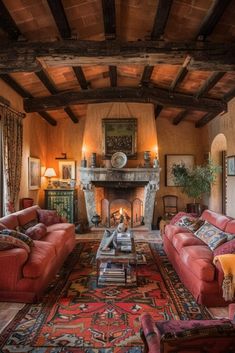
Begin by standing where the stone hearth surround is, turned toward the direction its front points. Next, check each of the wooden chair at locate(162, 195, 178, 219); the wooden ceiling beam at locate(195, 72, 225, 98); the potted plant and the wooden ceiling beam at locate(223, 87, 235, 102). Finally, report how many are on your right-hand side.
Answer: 0

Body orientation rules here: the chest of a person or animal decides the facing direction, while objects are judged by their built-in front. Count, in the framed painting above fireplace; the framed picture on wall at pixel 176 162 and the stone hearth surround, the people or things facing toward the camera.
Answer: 3

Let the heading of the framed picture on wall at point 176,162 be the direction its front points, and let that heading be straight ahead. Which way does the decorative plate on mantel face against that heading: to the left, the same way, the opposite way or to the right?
the same way

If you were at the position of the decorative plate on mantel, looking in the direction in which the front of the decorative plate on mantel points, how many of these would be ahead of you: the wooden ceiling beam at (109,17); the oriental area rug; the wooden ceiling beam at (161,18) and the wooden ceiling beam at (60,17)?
4

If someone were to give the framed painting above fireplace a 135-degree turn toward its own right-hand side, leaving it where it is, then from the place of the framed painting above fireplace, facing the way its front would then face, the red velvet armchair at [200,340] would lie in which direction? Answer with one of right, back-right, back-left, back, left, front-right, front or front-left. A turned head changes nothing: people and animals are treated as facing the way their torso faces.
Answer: back-left

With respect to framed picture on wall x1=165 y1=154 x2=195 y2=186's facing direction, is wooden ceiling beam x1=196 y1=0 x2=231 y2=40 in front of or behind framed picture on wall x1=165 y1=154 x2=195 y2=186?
in front

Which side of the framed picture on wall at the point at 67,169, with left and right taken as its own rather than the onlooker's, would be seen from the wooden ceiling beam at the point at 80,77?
front

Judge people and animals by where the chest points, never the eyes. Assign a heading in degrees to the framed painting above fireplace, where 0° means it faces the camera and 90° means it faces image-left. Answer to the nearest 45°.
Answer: approximately 0°

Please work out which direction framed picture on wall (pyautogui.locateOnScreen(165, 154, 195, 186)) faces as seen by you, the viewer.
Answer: facing the viewer

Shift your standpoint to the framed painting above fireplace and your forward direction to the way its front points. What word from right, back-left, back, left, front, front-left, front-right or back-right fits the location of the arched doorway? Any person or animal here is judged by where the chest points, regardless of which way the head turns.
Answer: left

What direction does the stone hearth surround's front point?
toward the camera

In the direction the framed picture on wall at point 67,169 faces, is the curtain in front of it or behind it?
in front

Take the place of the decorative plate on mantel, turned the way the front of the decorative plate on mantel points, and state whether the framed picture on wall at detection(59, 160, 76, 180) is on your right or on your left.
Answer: on your right

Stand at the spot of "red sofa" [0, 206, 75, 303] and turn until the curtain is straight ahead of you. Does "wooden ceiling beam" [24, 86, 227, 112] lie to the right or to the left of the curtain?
right

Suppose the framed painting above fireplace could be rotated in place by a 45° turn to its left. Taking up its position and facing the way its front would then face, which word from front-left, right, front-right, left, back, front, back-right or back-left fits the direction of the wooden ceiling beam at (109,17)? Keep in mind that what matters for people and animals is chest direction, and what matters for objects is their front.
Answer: front-right

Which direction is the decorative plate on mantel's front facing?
toward the camera

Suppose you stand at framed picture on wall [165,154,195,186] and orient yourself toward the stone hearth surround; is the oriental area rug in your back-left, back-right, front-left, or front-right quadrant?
front-left
